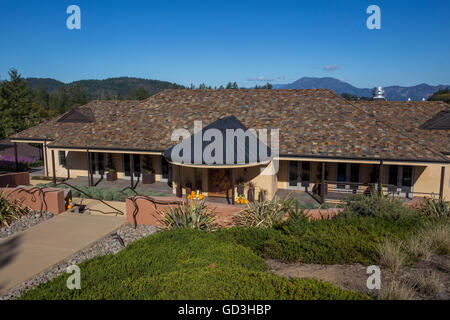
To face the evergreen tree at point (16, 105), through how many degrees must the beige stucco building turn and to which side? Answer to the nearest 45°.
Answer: approximately 135° to its right

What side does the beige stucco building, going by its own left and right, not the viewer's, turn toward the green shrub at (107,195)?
right

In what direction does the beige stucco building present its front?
toward the camera

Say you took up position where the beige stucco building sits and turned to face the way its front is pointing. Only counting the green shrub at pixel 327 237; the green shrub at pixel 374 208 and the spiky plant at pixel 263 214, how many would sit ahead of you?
3

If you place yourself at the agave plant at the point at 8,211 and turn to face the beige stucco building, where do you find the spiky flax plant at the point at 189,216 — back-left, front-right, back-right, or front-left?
front-right

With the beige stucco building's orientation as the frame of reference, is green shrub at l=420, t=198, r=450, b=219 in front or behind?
in front

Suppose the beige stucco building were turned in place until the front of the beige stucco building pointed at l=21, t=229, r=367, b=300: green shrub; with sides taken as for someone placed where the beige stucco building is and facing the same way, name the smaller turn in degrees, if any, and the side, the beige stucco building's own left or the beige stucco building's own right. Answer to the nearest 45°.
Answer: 0° — it already faces it

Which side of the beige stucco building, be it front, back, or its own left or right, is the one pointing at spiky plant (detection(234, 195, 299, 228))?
front

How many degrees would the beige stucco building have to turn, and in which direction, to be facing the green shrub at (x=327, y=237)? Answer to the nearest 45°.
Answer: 0° — it already faces it

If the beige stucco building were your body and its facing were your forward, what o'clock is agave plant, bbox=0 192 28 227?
The agave plant is roughly at 2 o'clock from the beige stucco building.

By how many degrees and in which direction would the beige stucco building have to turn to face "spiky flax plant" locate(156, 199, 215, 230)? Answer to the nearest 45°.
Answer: approximately 45° to its right

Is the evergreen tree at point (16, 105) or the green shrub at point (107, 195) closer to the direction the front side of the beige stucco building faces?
the green shrub
